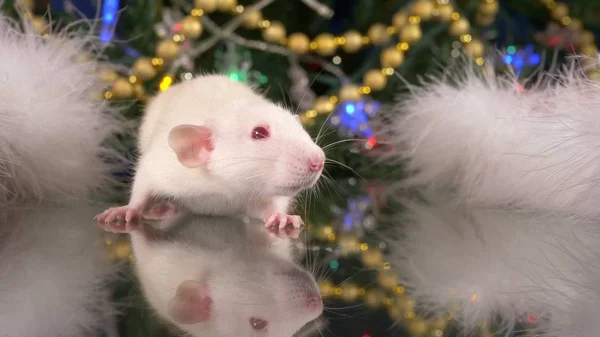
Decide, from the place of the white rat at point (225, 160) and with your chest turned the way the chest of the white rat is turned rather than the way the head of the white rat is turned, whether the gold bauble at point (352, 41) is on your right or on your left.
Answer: on your left

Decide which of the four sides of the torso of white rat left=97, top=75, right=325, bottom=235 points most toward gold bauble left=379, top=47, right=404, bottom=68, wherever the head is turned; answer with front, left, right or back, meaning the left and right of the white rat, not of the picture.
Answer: left

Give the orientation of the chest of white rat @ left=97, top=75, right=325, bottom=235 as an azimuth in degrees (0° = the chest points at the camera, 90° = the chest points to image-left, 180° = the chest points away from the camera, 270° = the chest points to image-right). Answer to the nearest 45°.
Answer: approximately 315°

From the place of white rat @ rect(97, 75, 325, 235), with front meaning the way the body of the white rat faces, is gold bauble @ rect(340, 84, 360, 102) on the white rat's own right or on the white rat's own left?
on the white rat's own left

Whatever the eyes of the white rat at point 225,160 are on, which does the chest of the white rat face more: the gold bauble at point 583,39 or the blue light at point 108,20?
the gold bauble

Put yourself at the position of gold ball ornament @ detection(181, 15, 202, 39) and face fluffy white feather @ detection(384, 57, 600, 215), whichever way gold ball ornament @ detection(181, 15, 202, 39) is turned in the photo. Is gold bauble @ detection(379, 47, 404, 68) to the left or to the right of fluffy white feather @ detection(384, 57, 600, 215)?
left

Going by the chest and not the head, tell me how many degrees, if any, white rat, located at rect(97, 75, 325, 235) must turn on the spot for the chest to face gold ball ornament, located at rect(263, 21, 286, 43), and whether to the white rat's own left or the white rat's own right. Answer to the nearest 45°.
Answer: approximately 135° to the white rat's own left

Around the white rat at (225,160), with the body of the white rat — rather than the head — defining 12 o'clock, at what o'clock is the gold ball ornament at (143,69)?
The gold ball ornament is roughly at 7 o'clock from the white rat.

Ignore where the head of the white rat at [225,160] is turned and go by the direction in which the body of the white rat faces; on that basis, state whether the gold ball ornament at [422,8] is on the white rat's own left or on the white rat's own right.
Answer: on the white rat's own left

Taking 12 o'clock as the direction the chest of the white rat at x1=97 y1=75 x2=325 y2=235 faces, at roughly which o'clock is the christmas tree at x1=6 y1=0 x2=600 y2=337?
The christmas tree is roughly at 8 o'clock from the white rat.

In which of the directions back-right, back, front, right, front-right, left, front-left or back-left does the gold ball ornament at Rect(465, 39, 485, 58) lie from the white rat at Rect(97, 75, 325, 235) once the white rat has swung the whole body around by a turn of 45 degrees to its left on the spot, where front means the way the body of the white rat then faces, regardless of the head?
front-left
